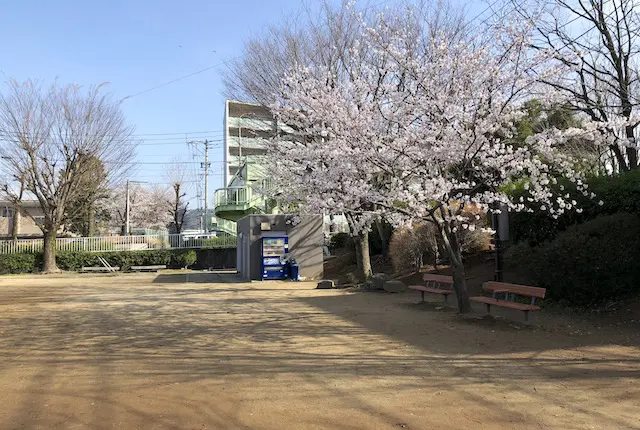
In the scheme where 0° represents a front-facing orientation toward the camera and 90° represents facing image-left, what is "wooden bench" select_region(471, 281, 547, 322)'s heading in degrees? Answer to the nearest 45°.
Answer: approximately 45°

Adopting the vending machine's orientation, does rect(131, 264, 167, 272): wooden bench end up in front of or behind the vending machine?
behind

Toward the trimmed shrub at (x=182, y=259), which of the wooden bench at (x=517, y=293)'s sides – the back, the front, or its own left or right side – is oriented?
right
